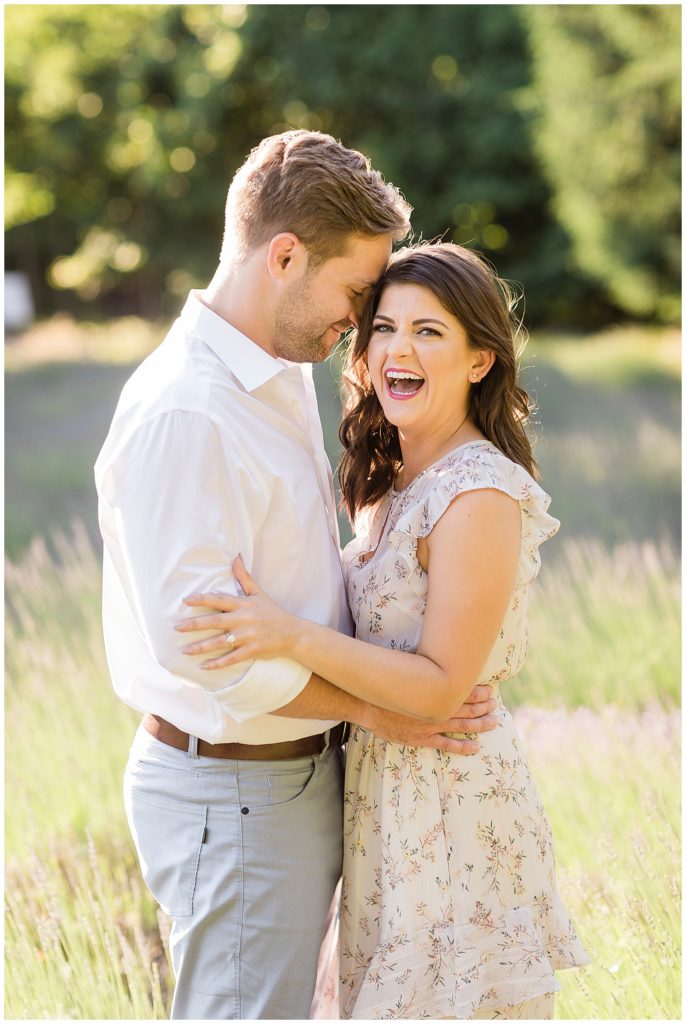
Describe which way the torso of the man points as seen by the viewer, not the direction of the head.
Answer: to the viewer's right

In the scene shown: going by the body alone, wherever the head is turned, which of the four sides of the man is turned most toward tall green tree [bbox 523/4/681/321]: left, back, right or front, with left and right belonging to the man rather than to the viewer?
left

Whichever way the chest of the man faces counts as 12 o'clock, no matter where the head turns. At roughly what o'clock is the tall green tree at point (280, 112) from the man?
The tall green tree is roughly at 9 o'clock from the man.
